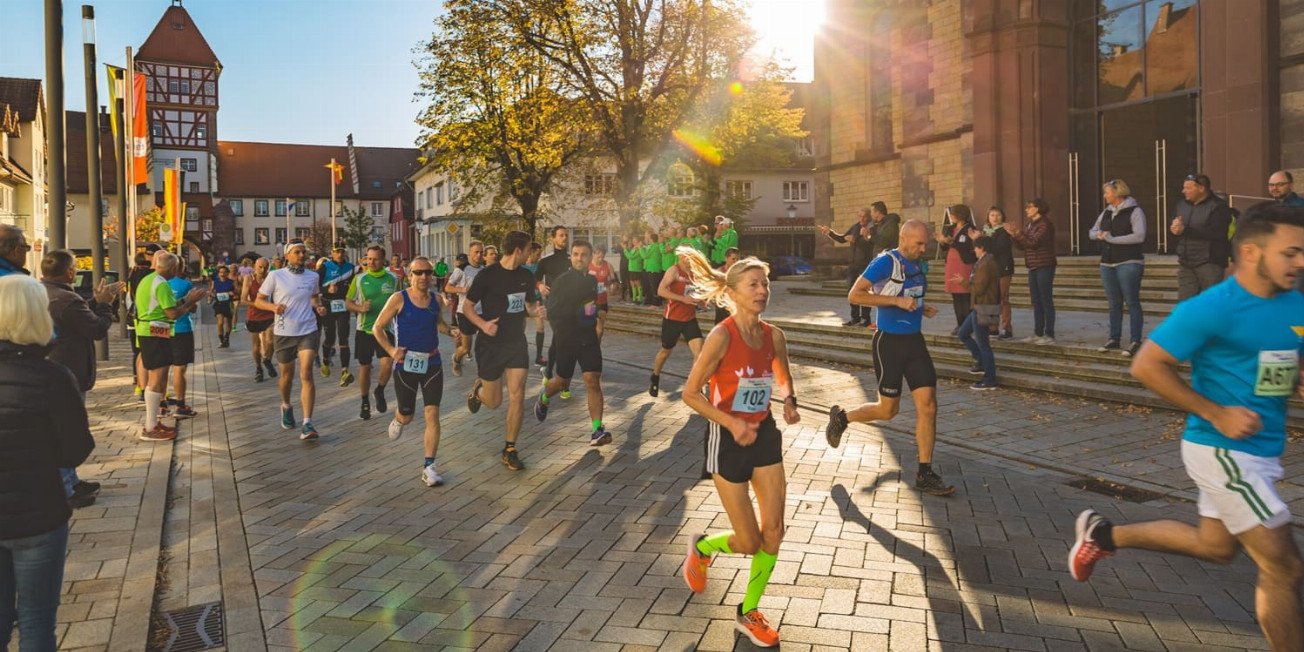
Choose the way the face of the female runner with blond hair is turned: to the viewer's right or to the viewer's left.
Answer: to the viewer's right

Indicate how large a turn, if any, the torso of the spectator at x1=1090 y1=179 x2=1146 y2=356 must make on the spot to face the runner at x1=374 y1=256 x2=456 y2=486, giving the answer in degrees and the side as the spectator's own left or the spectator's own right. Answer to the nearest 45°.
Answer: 0° — they already face them

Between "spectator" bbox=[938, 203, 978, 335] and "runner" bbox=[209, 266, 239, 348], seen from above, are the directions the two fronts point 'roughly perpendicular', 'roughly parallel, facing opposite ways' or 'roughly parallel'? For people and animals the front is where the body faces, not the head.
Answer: roughly perpendicular
